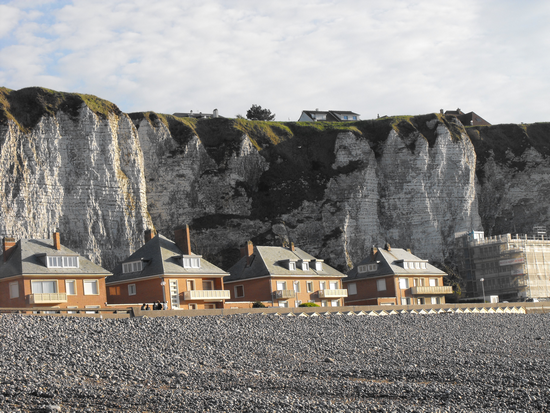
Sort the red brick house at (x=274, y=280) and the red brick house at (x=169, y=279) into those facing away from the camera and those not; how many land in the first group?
0

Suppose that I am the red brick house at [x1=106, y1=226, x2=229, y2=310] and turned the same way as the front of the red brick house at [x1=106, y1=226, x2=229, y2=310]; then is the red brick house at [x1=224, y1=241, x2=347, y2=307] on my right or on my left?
on my left

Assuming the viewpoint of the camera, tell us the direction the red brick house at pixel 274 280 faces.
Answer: facing the viewer and to the right of the viewer

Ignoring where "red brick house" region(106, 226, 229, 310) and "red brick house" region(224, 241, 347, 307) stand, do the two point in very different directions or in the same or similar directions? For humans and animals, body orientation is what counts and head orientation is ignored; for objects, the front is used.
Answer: same or similar directions

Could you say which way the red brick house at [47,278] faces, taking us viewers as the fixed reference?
facing the viewer

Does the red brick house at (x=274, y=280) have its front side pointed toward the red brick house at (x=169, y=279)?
no

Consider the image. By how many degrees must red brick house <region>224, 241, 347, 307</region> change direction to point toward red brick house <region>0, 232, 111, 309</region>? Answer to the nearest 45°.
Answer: approximately 90° to its right
